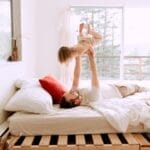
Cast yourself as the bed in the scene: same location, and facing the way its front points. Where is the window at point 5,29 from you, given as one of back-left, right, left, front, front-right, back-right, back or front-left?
back-left

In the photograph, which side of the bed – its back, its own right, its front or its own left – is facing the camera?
right

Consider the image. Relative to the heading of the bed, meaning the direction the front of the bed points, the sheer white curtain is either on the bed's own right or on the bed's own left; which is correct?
on the bed's own left

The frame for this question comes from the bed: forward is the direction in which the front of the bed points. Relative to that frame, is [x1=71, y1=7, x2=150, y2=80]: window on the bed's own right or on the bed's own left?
on the bed's own left
